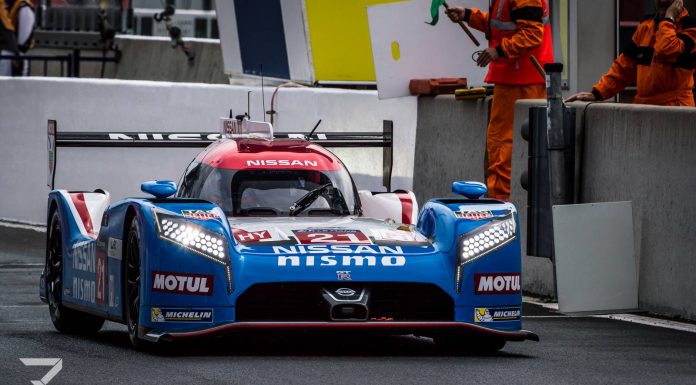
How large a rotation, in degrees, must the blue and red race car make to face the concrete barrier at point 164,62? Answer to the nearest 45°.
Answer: approximately 180°

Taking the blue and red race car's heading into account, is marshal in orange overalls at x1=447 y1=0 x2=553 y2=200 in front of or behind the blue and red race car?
behind

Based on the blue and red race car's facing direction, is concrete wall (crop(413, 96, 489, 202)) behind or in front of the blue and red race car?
behind

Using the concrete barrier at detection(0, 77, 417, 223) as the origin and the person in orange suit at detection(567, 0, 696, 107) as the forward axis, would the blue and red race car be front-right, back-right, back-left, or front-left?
front-right

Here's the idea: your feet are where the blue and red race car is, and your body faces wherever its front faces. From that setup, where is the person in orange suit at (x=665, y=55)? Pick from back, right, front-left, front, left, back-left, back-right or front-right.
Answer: back-left

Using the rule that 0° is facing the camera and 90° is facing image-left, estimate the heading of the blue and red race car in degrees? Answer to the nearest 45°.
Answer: approximately 0°

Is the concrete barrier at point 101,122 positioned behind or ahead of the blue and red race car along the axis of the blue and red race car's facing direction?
behind

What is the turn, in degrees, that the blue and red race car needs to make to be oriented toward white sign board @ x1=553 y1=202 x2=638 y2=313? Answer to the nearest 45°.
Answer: approximately 135° to its left
